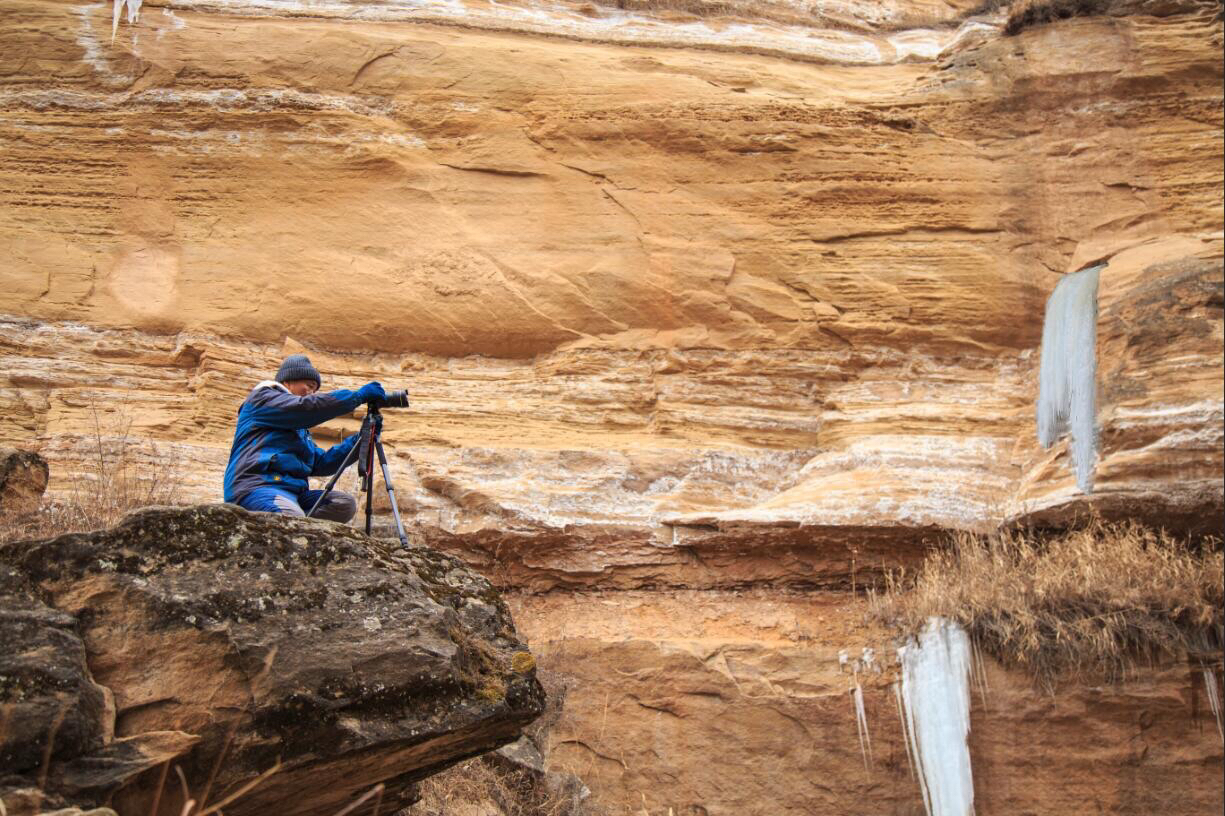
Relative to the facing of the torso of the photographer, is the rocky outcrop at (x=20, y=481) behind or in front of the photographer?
behind

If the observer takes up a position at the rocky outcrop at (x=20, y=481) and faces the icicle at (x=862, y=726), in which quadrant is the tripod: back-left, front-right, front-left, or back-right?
front-right

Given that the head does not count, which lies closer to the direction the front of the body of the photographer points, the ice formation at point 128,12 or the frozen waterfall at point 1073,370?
the frozen waterfall

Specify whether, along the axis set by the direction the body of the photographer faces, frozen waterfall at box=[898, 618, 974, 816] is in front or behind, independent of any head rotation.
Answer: in front

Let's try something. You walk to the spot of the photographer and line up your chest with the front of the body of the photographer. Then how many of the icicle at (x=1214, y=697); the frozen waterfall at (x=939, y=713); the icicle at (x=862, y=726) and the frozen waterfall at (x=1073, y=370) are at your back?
0

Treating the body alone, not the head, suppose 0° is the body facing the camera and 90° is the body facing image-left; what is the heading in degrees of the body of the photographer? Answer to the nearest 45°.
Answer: approximately 270°

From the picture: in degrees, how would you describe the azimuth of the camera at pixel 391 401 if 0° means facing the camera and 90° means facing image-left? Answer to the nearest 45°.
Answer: approximately 270°

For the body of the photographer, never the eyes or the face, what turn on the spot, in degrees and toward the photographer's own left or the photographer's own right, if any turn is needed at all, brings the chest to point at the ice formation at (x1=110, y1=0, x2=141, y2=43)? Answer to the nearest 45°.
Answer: approximately 90° to the photographer's own left

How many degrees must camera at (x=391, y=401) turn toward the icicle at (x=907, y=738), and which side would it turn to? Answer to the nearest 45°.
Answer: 0° — it already faces it
